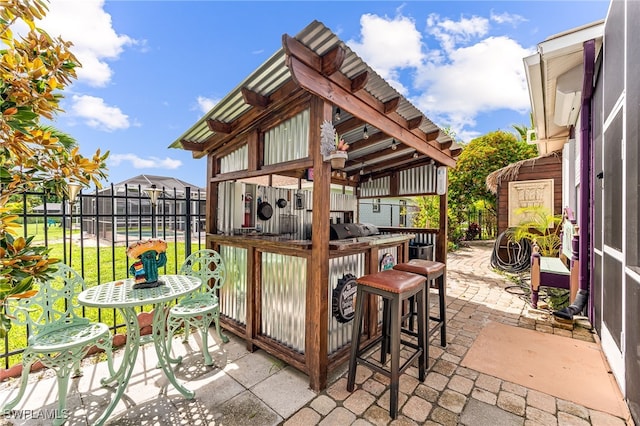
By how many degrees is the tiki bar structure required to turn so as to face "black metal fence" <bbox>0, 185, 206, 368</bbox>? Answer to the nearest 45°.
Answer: approximately 135° to its right

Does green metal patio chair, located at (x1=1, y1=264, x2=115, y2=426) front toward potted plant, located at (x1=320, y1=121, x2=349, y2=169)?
yes

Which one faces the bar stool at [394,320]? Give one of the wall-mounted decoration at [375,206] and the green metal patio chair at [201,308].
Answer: the wall-mounted decoration

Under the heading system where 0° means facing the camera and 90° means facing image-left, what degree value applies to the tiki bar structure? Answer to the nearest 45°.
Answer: approximately 315°

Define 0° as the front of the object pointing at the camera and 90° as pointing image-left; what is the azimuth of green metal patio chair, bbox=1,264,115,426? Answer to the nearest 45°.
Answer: approximately 315°

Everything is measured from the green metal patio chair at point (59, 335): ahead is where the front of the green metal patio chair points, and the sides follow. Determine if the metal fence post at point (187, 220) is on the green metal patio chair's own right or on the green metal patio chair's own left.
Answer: on the green metal patio chair's own left

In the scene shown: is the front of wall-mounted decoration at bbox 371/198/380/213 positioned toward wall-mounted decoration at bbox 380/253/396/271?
yes

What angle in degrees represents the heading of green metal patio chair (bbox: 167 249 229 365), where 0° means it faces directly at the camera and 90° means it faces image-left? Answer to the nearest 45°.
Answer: approximately 45°

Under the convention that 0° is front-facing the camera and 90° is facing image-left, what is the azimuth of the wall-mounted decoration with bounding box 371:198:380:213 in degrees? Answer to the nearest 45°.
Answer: approximately 0°

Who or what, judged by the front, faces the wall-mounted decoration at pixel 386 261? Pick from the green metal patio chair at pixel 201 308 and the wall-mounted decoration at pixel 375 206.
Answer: the wall-mounted decoration at pixel 375 206
